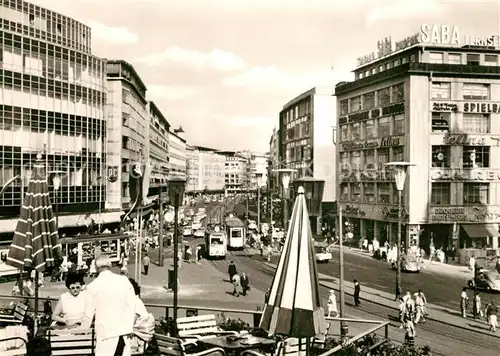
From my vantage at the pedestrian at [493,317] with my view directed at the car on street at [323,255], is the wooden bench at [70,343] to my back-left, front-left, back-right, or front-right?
back-left

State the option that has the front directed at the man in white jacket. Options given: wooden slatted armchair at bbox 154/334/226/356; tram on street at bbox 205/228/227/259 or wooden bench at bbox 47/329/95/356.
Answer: the tram on street

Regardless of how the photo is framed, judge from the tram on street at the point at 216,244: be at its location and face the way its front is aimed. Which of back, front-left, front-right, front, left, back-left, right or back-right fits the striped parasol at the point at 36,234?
front

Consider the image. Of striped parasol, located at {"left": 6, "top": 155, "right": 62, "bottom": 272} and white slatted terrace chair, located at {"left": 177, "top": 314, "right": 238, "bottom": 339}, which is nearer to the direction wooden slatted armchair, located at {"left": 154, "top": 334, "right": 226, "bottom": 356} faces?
the white slatted terrace chair

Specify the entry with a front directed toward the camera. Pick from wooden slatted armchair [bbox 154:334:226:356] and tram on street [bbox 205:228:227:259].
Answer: the tram on street

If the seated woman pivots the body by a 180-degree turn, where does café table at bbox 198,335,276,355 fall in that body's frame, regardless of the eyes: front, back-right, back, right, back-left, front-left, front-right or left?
right

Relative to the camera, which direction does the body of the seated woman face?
toward the camera

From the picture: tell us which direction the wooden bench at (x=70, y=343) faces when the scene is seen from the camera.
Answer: facing away from the viewer

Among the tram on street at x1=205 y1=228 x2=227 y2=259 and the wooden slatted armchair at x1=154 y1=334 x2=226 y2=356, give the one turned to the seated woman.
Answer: the tram on street

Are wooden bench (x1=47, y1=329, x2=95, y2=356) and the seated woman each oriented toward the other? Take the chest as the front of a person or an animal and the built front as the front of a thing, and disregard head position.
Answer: yes

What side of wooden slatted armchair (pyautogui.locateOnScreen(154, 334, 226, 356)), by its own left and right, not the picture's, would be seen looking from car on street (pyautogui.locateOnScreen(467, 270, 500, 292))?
front

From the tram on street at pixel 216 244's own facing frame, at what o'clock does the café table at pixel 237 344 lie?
The café table is roughly at 12 o'clock from the tram on street.

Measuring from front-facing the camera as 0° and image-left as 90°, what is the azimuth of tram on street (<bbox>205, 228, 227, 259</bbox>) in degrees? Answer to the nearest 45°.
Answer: approximately 0°

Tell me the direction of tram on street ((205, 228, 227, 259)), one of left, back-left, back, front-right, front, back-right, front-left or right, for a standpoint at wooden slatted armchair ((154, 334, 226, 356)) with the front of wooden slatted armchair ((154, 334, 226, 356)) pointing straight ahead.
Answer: front-left

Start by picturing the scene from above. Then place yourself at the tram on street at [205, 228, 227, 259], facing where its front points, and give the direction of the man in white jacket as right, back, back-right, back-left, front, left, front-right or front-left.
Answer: front

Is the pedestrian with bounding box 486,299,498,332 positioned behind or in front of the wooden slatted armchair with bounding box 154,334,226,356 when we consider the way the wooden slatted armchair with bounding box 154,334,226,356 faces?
in front
